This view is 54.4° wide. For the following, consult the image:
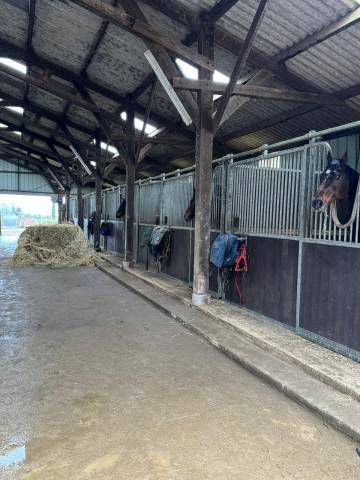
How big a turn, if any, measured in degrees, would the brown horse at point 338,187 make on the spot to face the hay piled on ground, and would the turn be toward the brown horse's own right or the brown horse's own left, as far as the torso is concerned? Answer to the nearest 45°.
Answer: approximately 90° to the brown horse's own right

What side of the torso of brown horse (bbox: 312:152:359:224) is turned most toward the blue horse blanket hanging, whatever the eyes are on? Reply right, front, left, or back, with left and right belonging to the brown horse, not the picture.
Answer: right

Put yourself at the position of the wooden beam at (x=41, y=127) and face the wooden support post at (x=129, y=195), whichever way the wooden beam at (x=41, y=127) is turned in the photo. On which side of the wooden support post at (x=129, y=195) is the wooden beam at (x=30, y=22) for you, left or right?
right

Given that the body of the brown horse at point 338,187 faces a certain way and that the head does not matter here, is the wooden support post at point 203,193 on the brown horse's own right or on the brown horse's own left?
on the brown horse's own right

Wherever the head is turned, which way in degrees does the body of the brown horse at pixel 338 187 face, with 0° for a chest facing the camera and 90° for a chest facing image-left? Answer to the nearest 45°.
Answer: approximately 45°

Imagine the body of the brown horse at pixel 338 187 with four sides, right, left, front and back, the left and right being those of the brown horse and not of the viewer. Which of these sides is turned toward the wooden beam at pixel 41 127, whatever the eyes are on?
right
